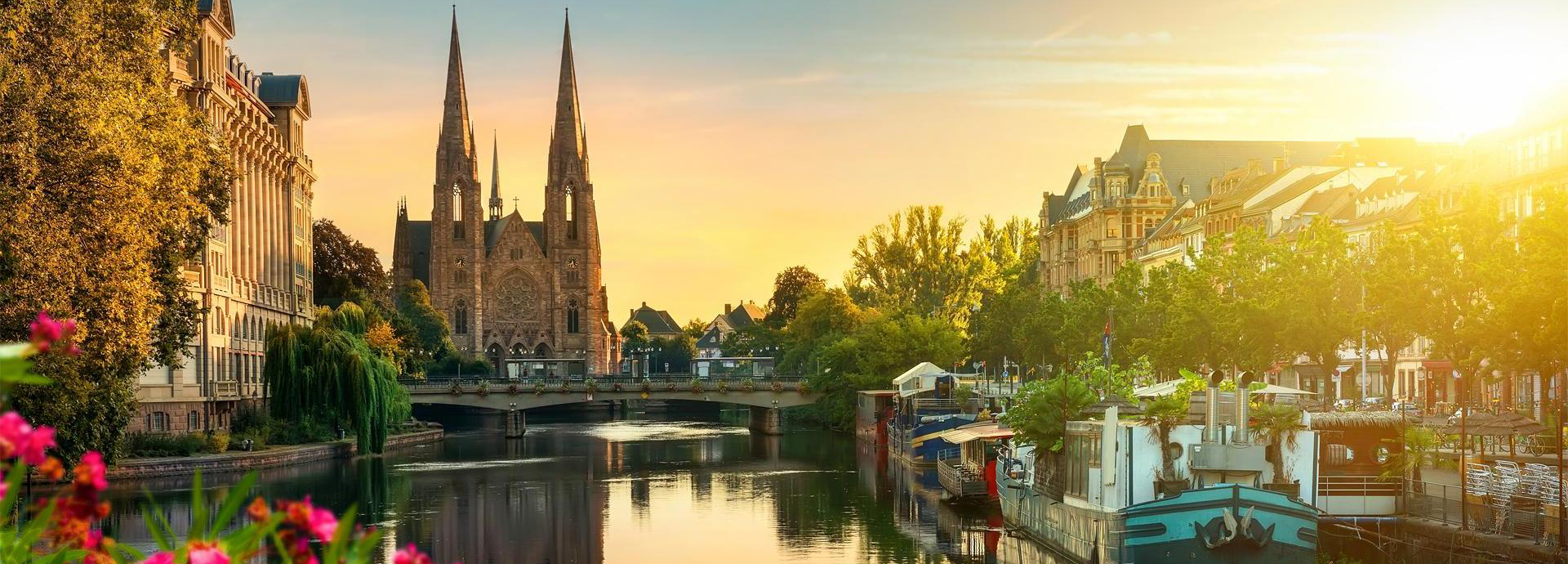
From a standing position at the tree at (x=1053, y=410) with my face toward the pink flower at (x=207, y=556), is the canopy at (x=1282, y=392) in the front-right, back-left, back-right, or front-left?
back-left

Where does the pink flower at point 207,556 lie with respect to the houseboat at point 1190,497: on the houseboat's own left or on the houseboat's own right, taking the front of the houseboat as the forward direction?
on the houseboat's own right

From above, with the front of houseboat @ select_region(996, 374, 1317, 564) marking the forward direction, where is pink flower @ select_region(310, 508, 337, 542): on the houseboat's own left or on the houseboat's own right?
on the houseboat's own right

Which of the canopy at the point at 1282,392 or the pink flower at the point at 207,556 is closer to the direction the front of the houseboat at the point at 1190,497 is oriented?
the pink flower

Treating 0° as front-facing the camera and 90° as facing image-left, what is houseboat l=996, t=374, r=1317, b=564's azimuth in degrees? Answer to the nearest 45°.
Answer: approximately 315°

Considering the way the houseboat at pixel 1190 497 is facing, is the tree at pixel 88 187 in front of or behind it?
behind

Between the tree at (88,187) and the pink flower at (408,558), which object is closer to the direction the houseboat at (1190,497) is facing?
the pink flower

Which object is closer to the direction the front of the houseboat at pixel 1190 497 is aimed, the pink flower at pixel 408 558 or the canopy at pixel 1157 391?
the pink flower

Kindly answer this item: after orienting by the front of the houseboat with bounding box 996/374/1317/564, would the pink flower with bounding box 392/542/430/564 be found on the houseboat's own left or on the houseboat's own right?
on the houseboat's own right

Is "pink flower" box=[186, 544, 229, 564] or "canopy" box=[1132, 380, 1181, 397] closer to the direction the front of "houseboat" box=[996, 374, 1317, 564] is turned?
the pink flower
